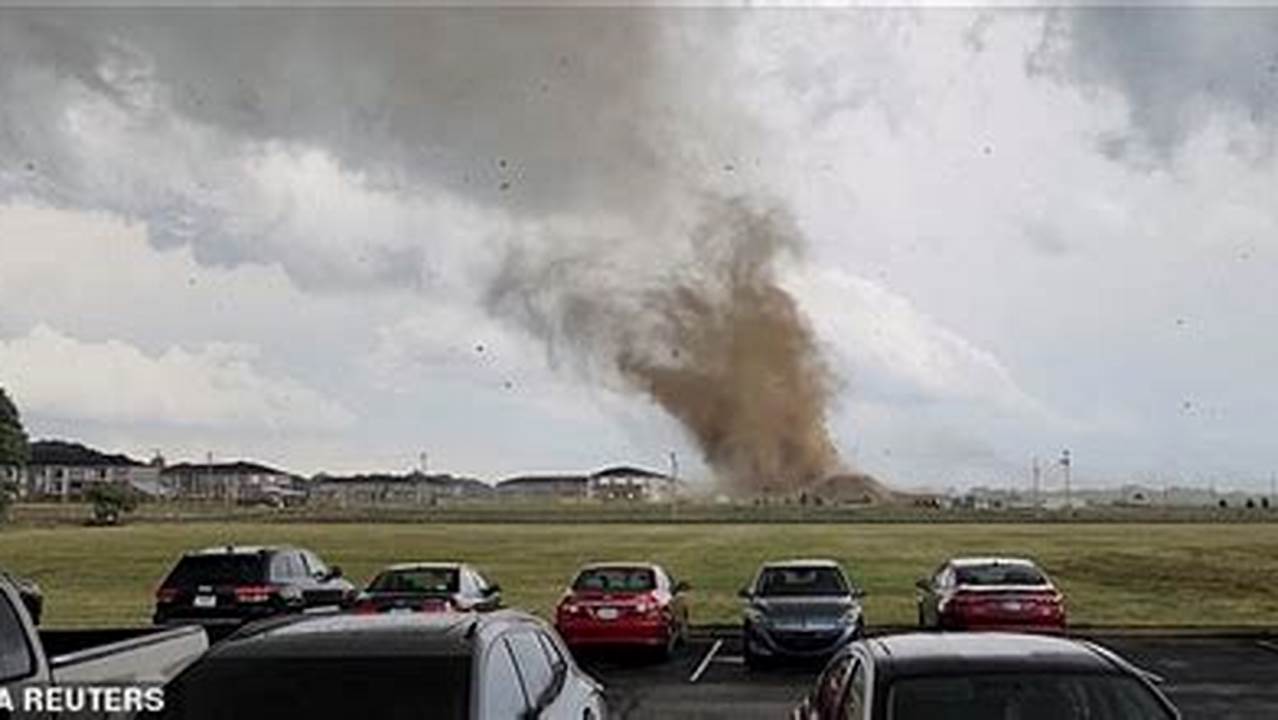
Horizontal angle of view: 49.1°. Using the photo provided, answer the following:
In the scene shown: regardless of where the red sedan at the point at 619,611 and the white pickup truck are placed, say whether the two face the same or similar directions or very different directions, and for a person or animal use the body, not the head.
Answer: very different directions

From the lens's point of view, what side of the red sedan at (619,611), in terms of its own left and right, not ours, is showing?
back

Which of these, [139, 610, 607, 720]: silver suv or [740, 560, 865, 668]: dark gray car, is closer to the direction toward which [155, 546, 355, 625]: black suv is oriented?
the dark gray car

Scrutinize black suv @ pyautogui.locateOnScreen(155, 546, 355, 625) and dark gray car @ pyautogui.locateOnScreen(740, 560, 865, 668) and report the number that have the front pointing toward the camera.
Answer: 1

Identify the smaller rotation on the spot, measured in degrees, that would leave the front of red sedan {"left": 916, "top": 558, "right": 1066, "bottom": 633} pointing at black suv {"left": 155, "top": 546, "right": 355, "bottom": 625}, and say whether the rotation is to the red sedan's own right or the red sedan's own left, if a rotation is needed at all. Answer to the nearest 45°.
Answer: approximately 90° to the red sedan's own left

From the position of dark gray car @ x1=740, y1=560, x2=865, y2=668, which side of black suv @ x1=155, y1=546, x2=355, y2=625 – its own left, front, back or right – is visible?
right

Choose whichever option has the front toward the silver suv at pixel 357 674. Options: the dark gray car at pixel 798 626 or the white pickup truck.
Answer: the dark gray car

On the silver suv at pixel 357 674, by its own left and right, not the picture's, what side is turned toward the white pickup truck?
left

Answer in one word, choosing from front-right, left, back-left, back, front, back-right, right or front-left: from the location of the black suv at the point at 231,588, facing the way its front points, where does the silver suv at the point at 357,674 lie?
back-right

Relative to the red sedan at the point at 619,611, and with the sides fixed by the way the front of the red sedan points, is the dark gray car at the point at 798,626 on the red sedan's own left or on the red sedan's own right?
on the red sedan's own right

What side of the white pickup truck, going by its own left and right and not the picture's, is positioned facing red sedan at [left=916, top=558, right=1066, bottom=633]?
back

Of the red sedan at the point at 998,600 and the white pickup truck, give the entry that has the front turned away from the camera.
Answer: the red sedan
